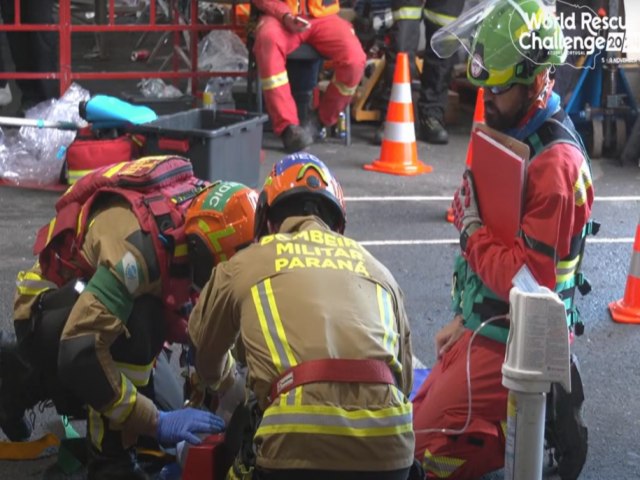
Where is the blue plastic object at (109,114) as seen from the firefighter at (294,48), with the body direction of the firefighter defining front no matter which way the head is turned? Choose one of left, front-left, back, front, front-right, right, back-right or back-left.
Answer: front-right

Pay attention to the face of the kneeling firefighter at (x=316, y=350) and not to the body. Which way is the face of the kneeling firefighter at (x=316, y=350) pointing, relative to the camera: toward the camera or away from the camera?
away from the camera

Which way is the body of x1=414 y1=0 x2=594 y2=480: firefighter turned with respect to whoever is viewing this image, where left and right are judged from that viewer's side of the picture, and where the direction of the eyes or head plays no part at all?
facing to the left of the viewer

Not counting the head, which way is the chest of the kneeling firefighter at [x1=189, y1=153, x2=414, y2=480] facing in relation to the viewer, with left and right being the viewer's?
facing away from the viewer

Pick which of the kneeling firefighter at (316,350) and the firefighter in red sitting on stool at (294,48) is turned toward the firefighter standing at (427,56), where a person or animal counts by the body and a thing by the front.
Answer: the kneeling firefighter

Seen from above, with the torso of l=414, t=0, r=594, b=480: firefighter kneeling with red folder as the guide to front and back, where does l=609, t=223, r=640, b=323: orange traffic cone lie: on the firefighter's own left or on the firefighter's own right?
on the firefighter's own right

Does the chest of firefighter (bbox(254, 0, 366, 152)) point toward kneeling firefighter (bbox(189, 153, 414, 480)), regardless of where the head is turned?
yes

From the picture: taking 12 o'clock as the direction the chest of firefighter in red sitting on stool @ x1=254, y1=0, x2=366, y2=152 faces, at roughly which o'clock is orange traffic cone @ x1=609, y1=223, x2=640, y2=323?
The orange traffic cone is roughly at 11 o'clock from the firefighter in red sitting on stool.

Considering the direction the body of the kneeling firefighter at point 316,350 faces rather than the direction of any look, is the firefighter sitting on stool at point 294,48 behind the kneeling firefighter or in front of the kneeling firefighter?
in front

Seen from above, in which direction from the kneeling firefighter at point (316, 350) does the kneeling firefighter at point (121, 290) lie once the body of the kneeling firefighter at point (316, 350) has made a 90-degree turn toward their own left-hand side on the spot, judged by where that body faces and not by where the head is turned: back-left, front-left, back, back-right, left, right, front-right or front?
front-right

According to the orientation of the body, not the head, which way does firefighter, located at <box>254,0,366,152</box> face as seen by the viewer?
toward the camera
